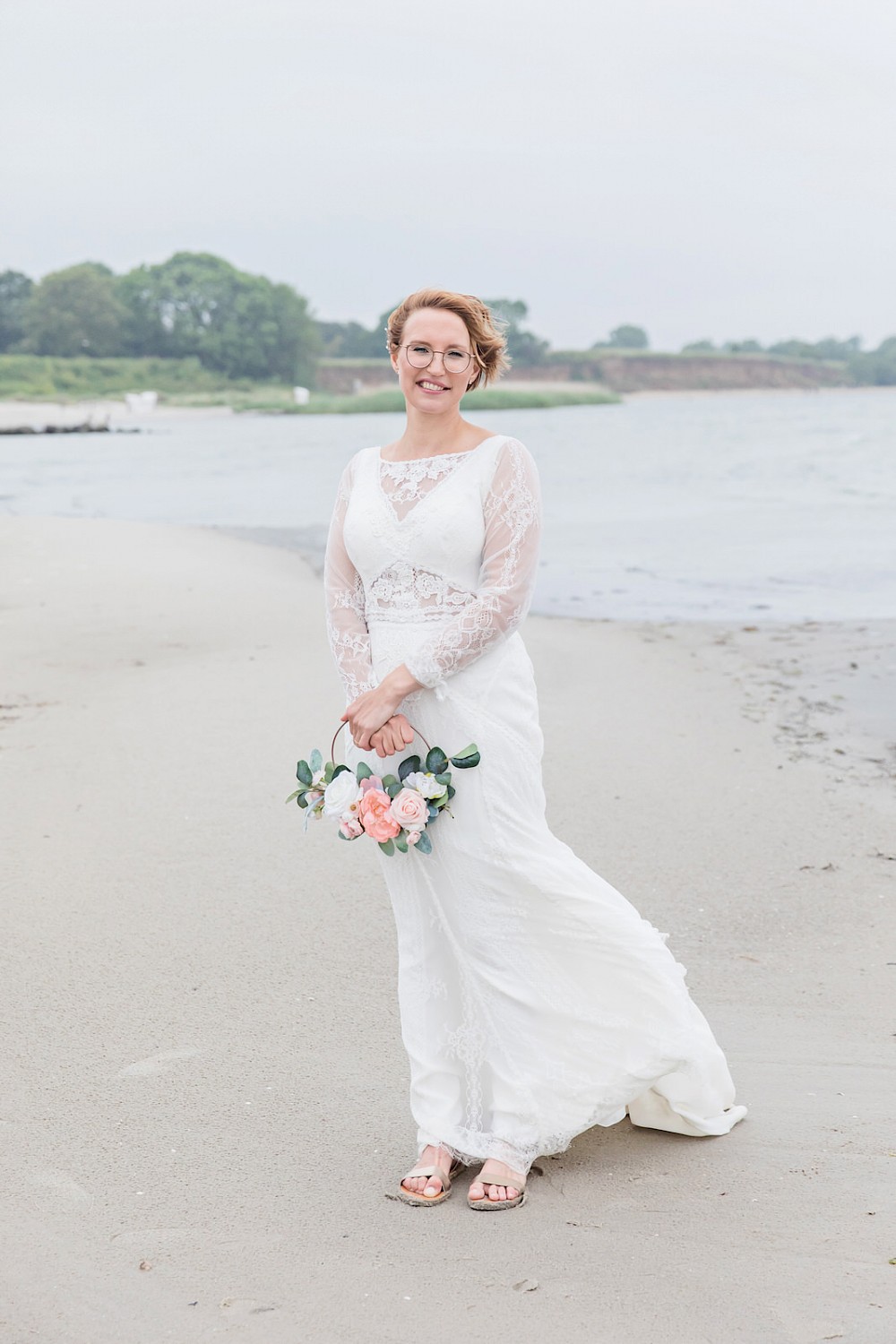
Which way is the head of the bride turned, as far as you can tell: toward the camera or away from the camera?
toward the camera

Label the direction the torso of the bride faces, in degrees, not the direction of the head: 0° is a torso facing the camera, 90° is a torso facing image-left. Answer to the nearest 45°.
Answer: approximately 45°
